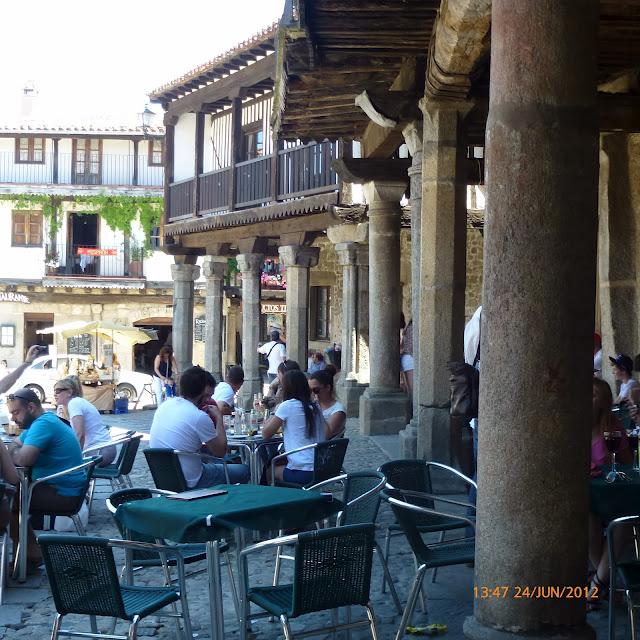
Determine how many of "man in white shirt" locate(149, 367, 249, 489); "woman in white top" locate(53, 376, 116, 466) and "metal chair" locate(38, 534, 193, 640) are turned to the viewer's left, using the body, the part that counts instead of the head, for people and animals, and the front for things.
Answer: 1

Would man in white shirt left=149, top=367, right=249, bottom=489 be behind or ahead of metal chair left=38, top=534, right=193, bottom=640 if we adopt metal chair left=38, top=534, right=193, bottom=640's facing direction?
ahead

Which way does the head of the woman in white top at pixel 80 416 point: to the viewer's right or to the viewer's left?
to the viewer's left

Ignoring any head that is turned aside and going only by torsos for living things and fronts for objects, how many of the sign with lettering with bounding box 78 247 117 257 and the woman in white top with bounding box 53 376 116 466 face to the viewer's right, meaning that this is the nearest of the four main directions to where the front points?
0

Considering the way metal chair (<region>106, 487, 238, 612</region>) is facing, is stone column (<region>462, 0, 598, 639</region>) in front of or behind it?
in front

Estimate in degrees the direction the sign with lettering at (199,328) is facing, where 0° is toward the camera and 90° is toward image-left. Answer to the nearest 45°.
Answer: approximately 0°

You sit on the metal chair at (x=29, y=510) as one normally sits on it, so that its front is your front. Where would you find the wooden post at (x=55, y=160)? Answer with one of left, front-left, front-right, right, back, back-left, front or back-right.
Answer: back-right

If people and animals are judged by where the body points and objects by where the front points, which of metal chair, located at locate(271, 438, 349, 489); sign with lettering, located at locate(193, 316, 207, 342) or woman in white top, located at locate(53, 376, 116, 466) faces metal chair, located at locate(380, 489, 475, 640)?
the sign with lettering

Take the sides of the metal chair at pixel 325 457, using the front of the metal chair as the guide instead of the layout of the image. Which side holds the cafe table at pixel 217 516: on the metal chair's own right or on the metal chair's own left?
on the metal chair's own left
